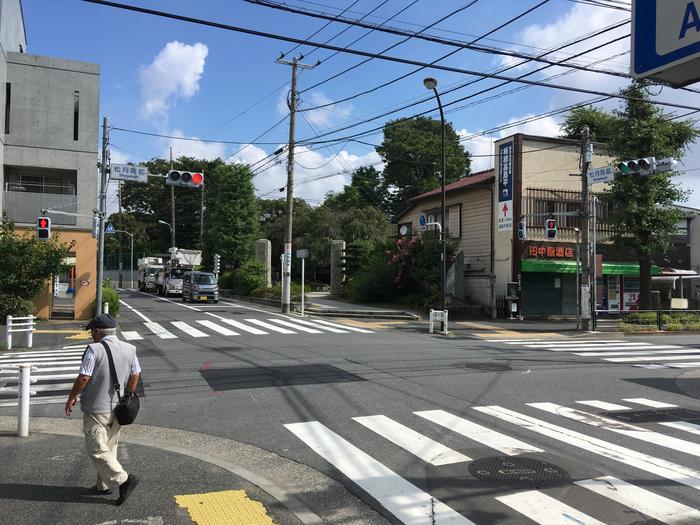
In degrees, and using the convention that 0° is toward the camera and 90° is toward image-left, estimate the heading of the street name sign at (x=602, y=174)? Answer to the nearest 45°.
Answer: approximately 45°

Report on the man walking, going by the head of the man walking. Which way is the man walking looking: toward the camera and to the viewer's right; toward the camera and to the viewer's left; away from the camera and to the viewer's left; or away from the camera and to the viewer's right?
away from the camera and to the viewer's left

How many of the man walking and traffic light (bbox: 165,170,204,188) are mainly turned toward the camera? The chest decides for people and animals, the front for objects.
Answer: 1

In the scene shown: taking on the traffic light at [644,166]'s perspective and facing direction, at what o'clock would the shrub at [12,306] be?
The shrub is roughly at 1 o'clock from the traffic light.

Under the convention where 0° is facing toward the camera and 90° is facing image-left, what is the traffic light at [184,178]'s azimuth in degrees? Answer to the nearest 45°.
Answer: approximately 0°

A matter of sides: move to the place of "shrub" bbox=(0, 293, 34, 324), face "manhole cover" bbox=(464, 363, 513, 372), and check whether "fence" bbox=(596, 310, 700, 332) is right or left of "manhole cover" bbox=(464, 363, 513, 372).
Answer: left

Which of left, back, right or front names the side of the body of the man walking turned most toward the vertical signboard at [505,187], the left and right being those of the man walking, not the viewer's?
right

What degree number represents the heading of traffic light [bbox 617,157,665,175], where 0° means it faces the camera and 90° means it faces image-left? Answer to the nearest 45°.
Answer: approximately 45°

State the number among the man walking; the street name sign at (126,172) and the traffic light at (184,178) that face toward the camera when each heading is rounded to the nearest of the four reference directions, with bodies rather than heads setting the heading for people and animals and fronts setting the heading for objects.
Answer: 2

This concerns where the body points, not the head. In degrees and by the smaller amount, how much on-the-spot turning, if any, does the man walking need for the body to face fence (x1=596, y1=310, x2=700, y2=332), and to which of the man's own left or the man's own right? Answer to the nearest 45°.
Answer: approximately 90° to the man's own right

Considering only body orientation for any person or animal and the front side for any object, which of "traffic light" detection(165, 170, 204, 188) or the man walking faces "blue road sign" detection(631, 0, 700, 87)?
the traffic light

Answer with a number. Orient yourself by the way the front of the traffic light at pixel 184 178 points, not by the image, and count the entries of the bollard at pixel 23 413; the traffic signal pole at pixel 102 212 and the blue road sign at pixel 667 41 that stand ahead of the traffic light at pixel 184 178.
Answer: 2

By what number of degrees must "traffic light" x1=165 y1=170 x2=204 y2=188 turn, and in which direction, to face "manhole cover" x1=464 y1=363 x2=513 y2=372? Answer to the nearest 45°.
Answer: approximately 45° to its left
